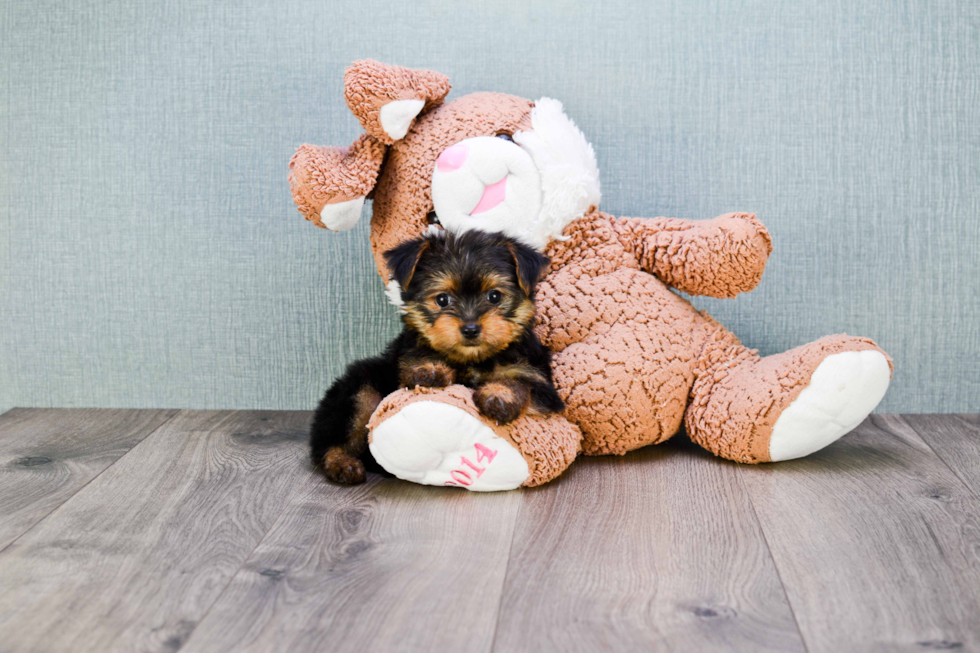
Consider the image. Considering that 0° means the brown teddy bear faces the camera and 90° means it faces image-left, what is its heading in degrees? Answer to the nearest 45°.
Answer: approximately 0°
